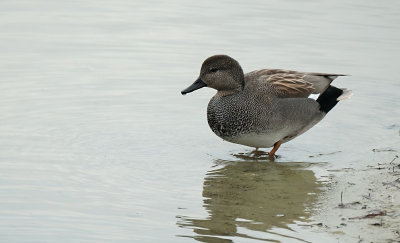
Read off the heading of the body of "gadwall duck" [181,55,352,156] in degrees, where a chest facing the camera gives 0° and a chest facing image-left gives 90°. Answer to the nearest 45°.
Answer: approximately 90°
